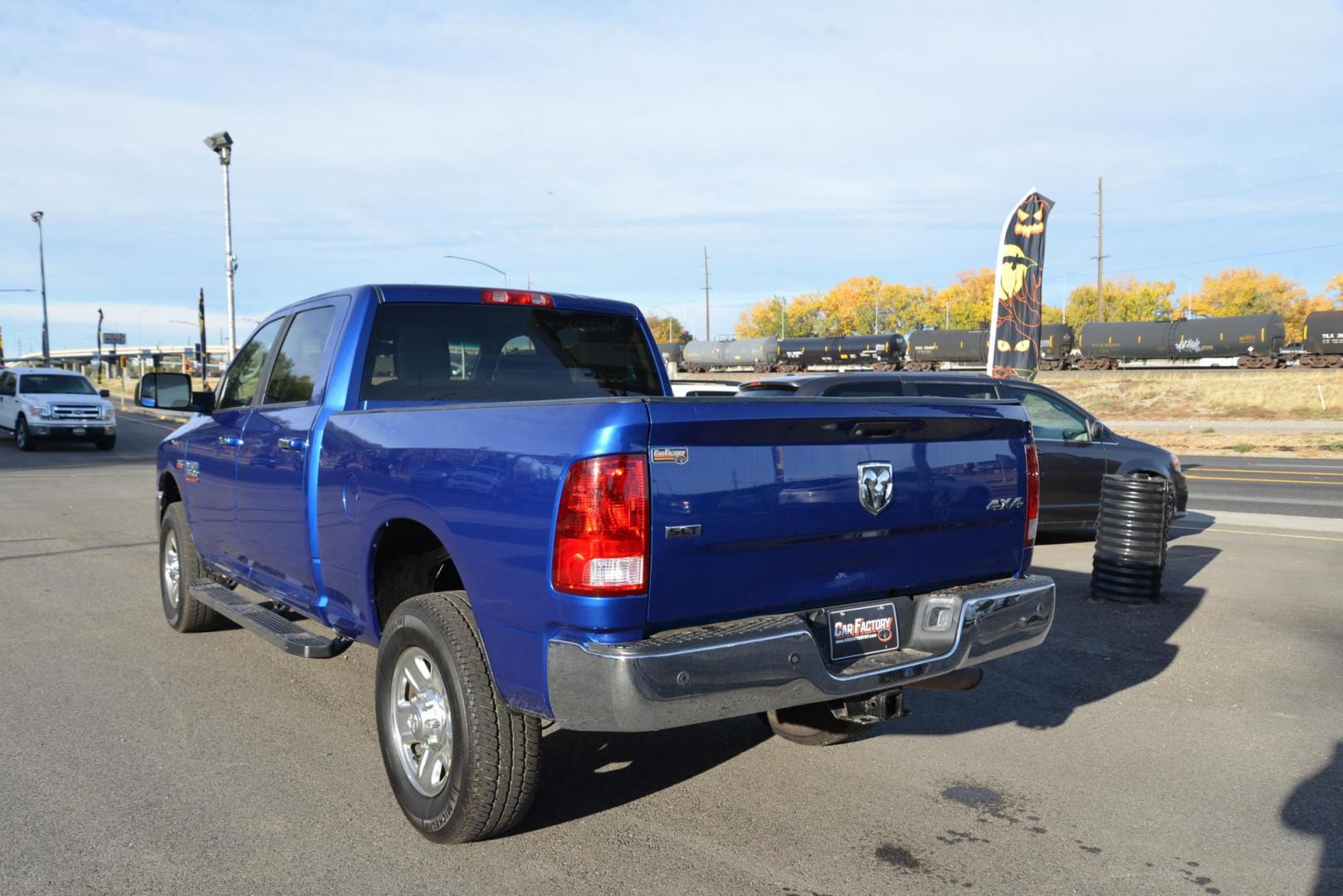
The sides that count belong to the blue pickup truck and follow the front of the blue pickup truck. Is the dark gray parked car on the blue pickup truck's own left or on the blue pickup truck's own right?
on the blue pickup truck's own right

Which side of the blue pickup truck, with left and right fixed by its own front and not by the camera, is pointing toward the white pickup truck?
front

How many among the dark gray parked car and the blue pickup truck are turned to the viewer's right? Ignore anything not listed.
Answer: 1

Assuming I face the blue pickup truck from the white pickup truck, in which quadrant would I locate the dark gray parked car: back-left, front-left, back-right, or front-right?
front-left

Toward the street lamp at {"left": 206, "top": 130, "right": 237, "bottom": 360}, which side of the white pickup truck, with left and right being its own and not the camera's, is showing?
left

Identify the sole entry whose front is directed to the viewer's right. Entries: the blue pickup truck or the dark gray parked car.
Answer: the dark gray parked car

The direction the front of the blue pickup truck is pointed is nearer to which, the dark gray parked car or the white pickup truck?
the white pickup truck

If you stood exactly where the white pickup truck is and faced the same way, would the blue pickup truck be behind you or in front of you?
in front

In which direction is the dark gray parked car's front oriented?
to the viewer's right

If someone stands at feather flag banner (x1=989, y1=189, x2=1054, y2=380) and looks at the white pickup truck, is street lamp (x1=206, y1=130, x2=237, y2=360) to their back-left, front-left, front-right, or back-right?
front-right

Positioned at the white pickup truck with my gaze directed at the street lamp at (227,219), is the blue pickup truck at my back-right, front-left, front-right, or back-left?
back-right
